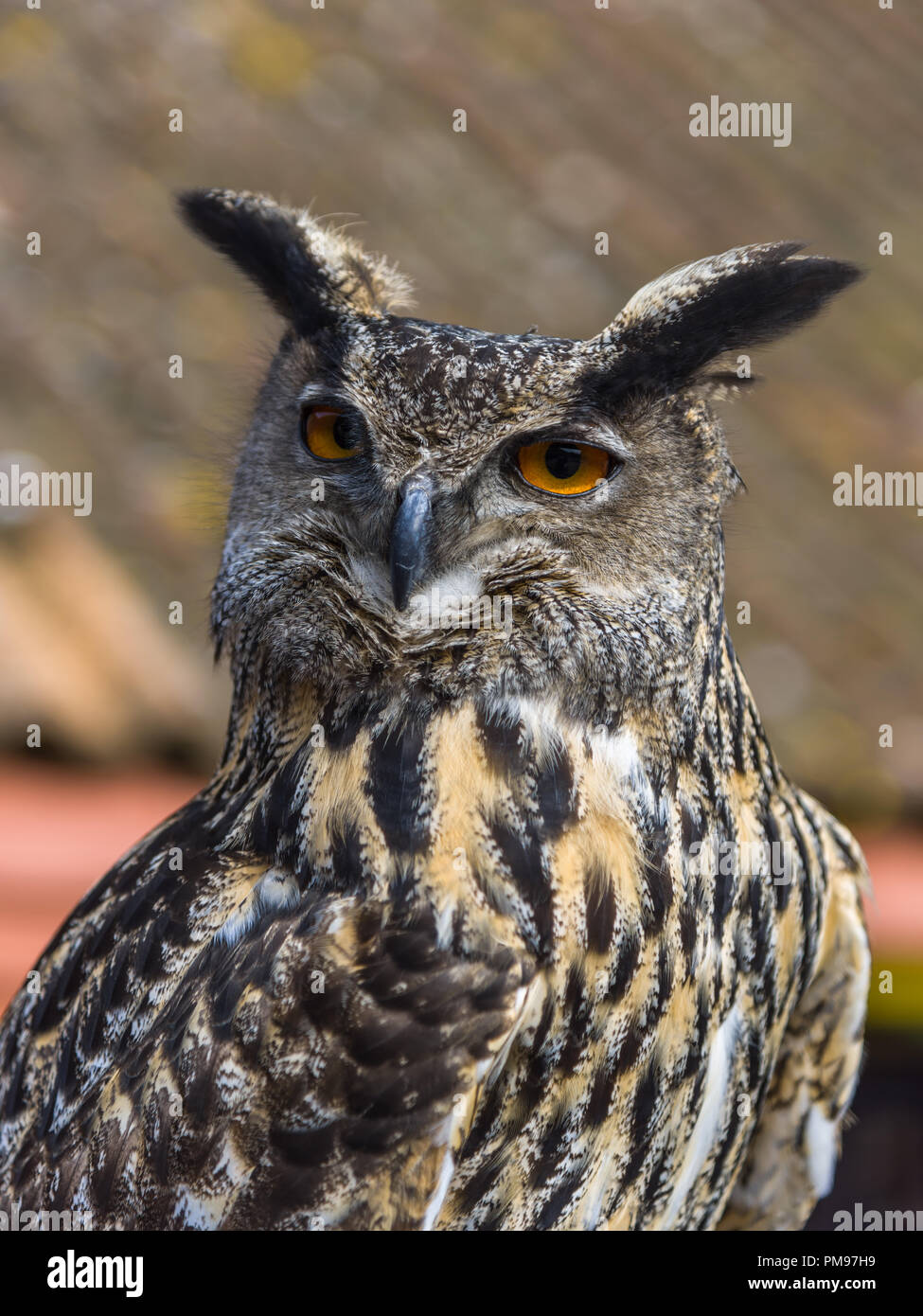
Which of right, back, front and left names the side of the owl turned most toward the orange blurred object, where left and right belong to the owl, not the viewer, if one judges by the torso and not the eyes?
back

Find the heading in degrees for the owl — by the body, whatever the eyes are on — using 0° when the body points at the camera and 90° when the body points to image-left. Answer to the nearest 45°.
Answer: approximately 315°
